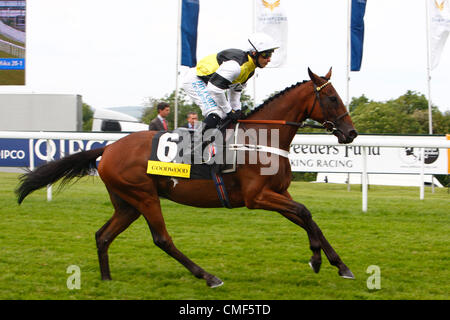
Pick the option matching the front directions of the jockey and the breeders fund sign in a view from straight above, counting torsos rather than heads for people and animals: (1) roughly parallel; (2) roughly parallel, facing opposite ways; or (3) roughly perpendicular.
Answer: roughly perpendicular

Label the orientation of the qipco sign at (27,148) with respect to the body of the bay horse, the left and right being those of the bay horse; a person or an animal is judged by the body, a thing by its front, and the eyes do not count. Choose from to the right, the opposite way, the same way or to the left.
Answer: to the right

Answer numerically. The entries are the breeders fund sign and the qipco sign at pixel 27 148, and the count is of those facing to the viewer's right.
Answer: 0

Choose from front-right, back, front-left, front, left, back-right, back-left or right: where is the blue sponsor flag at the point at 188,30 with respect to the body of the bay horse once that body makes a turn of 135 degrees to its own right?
back-right

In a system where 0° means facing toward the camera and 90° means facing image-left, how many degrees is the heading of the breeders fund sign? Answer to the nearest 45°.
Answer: approximately 0°

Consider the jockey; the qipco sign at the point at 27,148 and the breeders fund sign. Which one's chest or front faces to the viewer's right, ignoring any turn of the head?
the jockey

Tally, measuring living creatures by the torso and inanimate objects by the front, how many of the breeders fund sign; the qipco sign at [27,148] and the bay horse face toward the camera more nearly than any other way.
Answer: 2

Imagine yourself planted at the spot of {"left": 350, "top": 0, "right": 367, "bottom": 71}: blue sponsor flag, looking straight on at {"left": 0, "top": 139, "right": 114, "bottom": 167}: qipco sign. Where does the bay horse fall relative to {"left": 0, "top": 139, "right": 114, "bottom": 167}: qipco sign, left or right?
left

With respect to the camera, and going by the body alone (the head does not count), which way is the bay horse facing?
to the viewer's right

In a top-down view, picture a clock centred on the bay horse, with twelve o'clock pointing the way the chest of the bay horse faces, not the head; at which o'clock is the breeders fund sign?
The breeders fund sign is roughly at 10 o'clock from the bay horse.

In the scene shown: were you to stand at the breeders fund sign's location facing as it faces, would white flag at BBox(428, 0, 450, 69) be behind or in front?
behind

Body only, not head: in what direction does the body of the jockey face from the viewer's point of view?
to the viewer's right

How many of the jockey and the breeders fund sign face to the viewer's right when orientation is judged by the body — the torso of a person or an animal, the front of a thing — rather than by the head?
1

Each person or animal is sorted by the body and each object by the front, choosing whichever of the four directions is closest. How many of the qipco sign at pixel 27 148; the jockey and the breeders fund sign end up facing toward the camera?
2

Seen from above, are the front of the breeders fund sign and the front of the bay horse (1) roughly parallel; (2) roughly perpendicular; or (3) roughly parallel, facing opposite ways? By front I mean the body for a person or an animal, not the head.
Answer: roughly perpendicular
